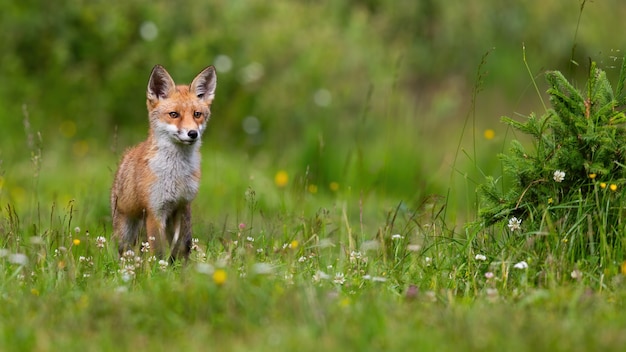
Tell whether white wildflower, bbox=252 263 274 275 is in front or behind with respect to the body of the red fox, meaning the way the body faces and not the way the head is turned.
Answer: in front

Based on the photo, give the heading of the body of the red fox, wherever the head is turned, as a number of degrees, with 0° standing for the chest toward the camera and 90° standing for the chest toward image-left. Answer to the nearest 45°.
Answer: approximately 315°

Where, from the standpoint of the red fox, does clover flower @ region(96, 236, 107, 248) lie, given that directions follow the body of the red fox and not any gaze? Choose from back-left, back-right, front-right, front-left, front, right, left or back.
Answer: right

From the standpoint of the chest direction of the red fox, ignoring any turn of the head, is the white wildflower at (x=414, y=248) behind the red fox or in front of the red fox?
in front

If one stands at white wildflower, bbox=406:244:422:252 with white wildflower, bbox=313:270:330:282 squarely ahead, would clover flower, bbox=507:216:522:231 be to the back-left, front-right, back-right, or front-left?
back-left

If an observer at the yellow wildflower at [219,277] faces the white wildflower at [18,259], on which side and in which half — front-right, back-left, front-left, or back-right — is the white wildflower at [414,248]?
back-right

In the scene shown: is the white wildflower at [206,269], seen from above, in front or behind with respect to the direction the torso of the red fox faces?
in front
